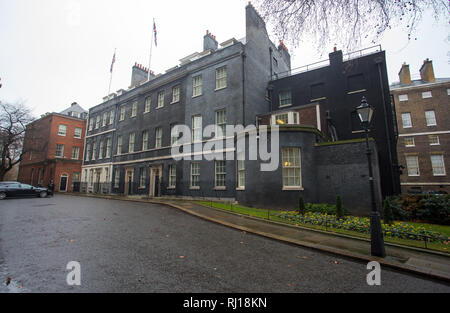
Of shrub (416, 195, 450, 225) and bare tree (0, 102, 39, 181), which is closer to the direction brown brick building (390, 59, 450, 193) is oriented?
the shrub

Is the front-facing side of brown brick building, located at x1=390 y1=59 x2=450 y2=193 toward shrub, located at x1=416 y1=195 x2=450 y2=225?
yes

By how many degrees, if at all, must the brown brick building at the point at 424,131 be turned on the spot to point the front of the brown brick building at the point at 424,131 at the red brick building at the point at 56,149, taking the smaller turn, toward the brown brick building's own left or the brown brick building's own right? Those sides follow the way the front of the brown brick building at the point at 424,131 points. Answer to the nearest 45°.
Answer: approximately 45° to the brown brick building's own right

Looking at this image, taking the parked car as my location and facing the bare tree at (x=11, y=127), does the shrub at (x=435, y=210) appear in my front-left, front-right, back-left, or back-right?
back-right

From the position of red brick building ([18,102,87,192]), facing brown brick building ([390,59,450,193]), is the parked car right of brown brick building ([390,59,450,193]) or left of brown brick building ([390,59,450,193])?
right

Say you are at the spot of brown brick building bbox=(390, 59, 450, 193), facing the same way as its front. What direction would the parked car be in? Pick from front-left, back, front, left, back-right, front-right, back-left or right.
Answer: front-right

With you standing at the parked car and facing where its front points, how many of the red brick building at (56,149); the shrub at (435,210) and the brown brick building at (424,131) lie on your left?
1

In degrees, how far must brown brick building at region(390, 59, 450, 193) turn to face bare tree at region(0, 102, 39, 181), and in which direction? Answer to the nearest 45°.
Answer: approximately 45° to its right

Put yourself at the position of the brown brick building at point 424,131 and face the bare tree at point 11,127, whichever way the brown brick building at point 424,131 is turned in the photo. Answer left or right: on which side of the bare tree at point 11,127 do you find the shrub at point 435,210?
left
